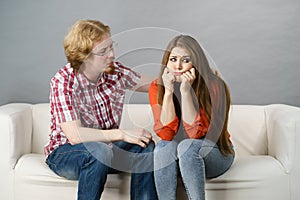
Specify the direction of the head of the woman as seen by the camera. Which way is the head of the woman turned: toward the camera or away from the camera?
toward the camera

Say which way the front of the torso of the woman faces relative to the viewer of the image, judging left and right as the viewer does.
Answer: facing the viewer and to the left of the viewer

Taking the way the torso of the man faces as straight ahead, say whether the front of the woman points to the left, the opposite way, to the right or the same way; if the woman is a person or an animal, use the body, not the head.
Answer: to the right

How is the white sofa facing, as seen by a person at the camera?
facing the viewer

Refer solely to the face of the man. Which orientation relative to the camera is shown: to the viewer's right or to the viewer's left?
to the viewer's right
